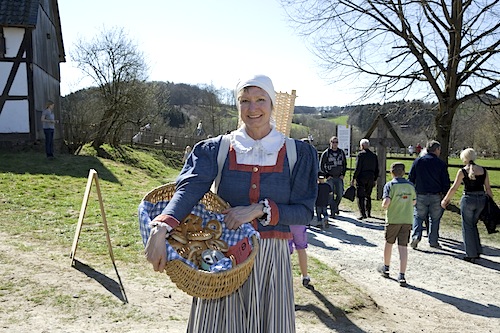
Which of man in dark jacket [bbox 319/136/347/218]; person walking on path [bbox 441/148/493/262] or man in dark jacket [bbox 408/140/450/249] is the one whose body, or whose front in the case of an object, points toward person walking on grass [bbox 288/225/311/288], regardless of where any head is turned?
man in dark jacket [bbox 319/136/347/218]

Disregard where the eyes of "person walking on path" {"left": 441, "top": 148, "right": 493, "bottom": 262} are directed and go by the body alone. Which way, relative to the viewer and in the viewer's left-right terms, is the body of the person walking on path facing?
facing away from the viewer

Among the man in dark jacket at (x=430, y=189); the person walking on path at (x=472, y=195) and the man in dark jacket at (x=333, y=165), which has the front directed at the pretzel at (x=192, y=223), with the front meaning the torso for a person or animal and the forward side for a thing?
the man in dark jacket at (x=333, y=165)

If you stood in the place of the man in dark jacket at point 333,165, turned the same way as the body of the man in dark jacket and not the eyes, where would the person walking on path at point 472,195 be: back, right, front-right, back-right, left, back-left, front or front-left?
front-left

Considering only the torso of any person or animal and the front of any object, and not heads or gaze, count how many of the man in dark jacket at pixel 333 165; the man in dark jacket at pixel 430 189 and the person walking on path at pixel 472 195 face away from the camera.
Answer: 2

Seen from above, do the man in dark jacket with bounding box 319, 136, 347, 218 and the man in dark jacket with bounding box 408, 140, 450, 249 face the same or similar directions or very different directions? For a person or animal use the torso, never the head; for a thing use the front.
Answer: very different directions

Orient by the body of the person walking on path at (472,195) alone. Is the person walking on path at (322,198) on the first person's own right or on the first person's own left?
on the first person's own left

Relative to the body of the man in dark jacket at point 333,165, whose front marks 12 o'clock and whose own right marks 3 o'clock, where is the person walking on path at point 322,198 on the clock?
The person walking on path is roughly at 12 o'clock from the man in dark jacket.

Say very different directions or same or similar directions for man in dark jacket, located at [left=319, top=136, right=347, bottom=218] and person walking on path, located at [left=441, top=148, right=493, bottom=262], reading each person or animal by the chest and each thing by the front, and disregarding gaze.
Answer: very different directions

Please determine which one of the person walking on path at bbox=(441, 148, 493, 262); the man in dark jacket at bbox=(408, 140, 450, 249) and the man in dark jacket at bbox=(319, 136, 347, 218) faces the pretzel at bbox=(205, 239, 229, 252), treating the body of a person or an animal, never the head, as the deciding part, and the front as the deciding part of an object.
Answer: the man in dark jacket at bbox=(319, 136, 347, 218)

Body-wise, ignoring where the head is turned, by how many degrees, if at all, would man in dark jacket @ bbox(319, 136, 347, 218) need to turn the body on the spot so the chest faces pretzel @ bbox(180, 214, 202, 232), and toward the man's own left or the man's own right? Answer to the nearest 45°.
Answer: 0° — they already face it

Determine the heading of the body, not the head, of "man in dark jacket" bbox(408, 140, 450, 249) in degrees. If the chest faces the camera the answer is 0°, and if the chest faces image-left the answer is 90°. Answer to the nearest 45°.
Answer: approximately 180°

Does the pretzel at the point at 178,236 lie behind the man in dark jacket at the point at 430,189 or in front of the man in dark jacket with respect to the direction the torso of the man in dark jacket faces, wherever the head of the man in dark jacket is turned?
behind
